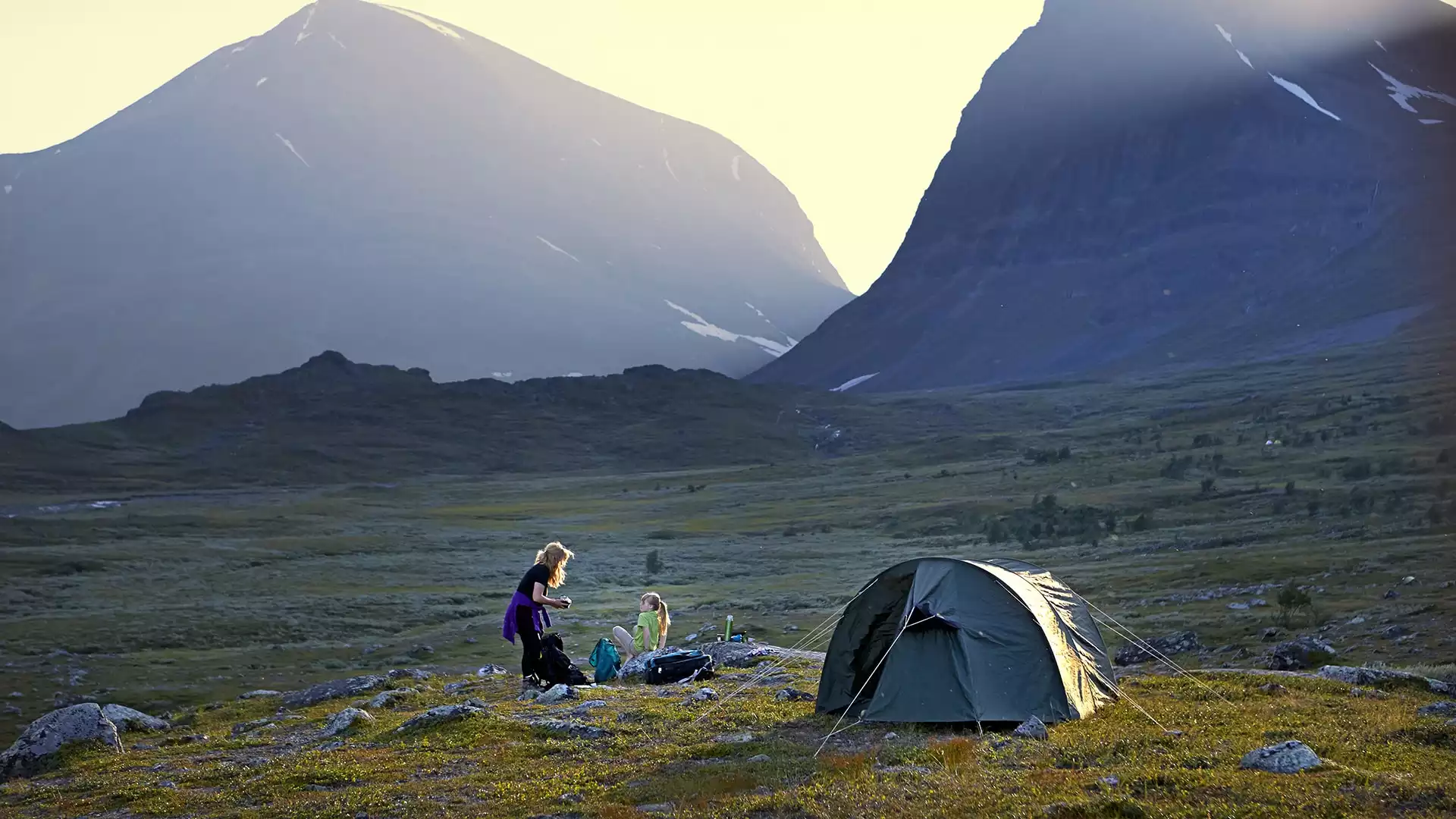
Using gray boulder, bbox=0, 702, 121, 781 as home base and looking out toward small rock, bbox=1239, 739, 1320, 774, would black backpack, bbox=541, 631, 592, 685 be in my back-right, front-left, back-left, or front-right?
front-left

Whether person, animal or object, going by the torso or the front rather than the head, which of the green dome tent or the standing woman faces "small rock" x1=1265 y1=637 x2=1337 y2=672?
the standing woman

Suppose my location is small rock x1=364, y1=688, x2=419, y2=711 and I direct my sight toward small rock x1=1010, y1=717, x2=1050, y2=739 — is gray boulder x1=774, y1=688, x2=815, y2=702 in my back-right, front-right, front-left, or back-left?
front-left

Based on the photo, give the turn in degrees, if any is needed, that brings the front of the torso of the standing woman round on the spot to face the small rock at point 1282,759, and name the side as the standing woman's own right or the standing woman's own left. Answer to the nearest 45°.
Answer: approximately 45° to the standing woman's own right

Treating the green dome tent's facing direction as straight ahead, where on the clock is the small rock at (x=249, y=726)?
The small rock is roughly at 2 o'clock from the green dome tent.

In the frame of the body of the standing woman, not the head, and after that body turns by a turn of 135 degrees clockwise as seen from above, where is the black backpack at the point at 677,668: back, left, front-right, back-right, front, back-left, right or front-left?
back

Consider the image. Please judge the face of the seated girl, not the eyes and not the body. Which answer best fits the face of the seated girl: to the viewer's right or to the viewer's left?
to the viewer's left

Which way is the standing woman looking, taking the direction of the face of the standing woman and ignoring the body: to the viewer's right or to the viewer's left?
to the viewer's right

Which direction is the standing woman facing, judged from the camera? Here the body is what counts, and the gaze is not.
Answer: to the viewer's right

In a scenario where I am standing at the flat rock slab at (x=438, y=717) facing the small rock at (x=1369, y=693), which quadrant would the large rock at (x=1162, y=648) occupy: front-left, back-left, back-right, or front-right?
front-left

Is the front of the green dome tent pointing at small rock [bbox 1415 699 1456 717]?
no

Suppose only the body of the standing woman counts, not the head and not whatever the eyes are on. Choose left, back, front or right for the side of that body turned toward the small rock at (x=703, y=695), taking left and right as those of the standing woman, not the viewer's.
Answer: front

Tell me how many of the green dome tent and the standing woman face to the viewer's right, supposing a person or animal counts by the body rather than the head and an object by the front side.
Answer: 1

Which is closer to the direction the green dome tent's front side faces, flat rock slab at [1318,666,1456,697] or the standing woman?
the standing woman

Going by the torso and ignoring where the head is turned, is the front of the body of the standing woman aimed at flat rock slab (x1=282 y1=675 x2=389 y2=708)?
no

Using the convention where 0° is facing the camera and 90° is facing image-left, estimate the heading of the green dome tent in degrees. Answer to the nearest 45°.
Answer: approximately 45°

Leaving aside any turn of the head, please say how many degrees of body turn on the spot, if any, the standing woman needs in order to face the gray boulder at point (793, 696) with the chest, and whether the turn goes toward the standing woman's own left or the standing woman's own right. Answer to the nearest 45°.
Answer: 0° — they already face it

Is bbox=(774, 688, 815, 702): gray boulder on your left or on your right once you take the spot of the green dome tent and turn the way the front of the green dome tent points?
on your right

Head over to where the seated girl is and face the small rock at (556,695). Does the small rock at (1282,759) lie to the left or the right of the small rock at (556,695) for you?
left
